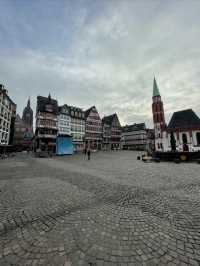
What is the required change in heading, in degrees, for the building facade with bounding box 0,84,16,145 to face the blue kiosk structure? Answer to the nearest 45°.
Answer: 0° — it already faces it

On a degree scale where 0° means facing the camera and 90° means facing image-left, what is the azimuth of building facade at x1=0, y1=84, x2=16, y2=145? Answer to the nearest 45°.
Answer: approximately 315°
